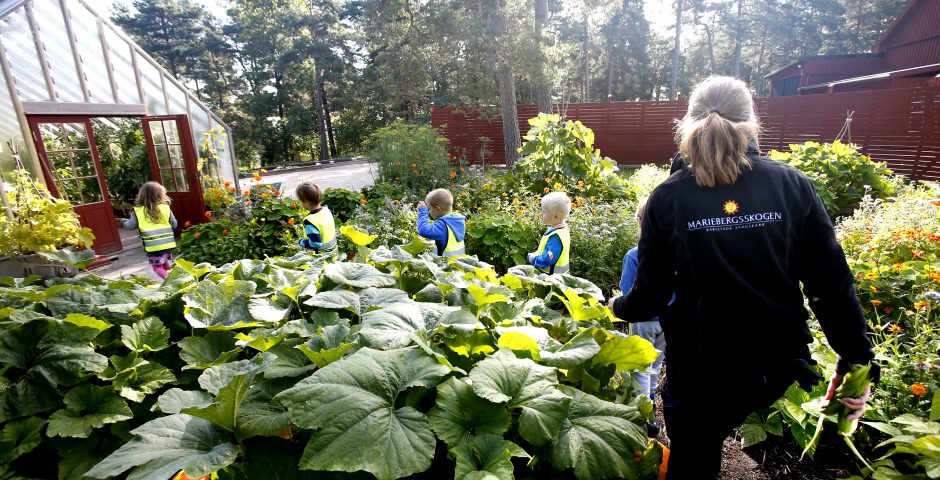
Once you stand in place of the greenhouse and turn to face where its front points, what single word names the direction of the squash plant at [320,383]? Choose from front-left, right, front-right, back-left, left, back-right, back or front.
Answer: front-right

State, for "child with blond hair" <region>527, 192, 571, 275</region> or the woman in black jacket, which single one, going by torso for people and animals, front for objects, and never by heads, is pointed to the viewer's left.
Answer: the child with blond hair

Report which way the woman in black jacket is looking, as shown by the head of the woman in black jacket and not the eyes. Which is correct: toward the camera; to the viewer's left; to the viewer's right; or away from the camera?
away from the camera

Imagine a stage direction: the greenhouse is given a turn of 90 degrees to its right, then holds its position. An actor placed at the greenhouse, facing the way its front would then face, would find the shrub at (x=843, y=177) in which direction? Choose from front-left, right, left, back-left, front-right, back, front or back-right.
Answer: left

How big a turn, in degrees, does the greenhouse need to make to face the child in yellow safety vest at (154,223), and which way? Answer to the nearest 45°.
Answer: approximately 45° to its right

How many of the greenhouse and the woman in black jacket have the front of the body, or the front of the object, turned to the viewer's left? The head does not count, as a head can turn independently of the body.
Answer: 0

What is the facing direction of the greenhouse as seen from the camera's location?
facing the viewer and to the right of the viewer

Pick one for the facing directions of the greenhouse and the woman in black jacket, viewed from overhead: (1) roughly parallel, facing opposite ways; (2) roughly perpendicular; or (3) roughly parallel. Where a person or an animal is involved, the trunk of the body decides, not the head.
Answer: roughly perpendicular

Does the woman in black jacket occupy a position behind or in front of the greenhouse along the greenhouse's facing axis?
in front

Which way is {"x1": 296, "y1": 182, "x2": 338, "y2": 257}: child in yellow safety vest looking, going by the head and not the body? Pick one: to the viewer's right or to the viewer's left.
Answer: to the viewer's left

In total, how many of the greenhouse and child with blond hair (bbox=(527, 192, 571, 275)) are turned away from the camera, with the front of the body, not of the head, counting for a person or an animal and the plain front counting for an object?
0

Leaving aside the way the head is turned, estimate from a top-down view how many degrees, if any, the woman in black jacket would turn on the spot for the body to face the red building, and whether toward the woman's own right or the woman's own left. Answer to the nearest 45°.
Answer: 0° — they already face it

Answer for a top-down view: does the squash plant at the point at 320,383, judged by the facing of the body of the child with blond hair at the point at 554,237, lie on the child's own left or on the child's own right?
on the child's own left

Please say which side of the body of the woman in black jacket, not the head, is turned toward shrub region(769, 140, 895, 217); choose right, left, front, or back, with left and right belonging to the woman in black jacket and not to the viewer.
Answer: front

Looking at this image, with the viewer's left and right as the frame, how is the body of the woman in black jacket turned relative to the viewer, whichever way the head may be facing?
facing away from the viewer

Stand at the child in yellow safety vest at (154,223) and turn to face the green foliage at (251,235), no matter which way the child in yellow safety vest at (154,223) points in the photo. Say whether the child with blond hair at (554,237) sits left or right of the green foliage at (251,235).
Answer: right

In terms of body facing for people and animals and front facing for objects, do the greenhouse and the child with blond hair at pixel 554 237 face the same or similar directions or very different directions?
very different directions

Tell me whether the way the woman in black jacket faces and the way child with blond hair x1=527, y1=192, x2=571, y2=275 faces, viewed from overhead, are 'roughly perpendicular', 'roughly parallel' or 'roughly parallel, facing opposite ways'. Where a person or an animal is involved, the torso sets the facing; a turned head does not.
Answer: roughly perpendicular
